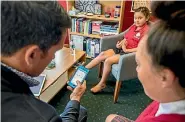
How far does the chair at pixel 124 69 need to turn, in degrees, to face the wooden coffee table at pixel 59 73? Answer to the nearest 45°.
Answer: approximately 45° to its right

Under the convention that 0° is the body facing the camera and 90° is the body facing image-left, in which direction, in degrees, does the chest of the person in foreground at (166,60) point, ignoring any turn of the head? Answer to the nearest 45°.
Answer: approximately 135°

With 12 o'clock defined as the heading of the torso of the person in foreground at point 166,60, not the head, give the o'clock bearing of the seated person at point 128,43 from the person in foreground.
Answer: The seated person is roughly at 1 o'clock from the person in foreground.

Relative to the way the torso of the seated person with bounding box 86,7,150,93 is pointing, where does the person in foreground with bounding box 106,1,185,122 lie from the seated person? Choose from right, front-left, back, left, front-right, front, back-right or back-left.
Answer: front-left

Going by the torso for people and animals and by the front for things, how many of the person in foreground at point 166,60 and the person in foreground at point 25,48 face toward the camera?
0

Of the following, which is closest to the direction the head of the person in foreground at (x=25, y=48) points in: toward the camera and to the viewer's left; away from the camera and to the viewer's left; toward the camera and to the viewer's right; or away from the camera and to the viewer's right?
away from the camera and to the viewer's right

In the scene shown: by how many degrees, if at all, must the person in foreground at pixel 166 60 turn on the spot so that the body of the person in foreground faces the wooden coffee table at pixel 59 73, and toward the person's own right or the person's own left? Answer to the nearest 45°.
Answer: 0° — they already face it

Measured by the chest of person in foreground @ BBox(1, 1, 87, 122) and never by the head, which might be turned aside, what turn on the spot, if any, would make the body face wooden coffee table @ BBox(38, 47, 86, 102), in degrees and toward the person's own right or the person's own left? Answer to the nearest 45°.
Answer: approximately 45° to the person's own left
